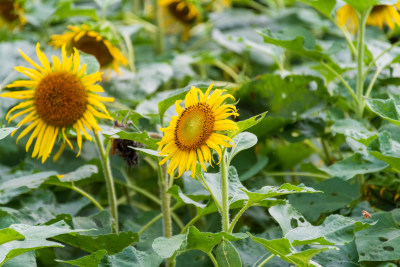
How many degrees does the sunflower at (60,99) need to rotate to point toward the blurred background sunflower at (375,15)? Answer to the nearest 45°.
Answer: approximately 135° to its left

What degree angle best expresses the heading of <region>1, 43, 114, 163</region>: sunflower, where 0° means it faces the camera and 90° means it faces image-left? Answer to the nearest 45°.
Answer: approximately 0°

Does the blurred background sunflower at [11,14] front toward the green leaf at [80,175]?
yes

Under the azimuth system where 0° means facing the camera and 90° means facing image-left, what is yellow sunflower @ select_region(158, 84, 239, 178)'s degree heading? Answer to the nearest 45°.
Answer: approximately 45°

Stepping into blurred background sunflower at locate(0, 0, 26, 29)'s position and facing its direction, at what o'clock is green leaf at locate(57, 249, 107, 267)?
The green leaf is roughly at 12 o'clock from the blurred background sunflower.

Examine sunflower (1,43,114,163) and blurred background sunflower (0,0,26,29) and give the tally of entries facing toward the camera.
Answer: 2
